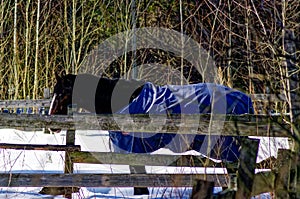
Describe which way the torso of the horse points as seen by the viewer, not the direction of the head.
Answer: to the viewer's left

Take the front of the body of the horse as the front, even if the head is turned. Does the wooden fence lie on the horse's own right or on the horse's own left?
on the horse's own left
